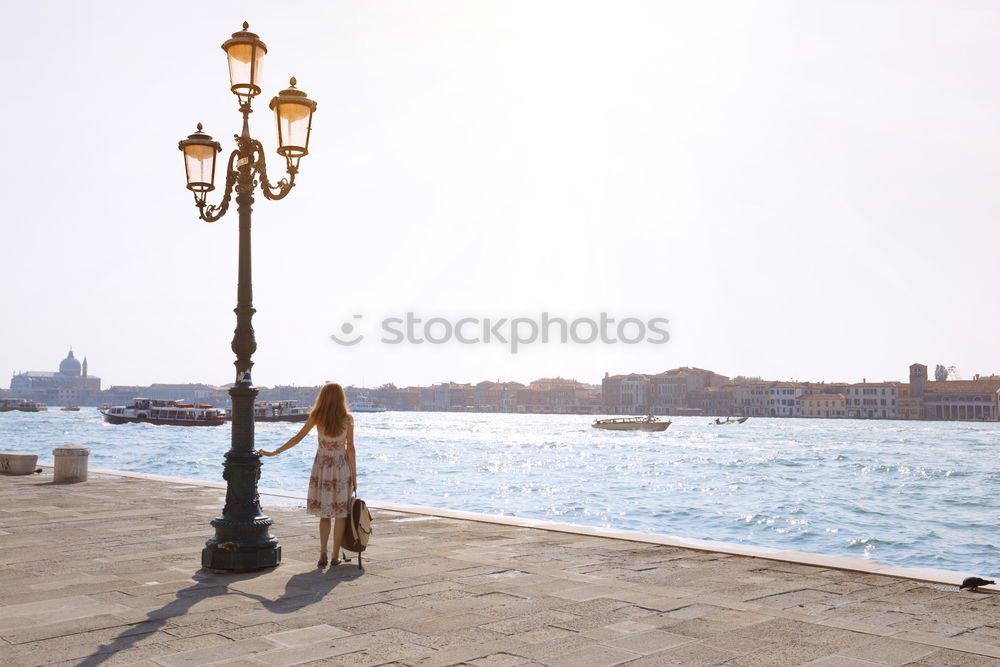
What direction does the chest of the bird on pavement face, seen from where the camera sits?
to the viewer's left

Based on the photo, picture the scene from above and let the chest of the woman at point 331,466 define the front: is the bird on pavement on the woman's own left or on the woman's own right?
on the woman's own right

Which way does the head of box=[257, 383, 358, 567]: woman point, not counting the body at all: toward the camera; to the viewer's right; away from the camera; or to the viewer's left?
away from the camera

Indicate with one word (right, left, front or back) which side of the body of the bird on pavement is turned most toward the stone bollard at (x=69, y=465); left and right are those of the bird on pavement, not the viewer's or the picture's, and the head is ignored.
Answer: front

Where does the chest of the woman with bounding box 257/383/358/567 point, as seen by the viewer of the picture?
away from the camera

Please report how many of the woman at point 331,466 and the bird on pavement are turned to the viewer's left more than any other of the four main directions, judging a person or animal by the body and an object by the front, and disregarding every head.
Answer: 1

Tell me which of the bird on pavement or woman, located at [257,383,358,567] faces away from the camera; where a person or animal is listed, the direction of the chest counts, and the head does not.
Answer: the woman
